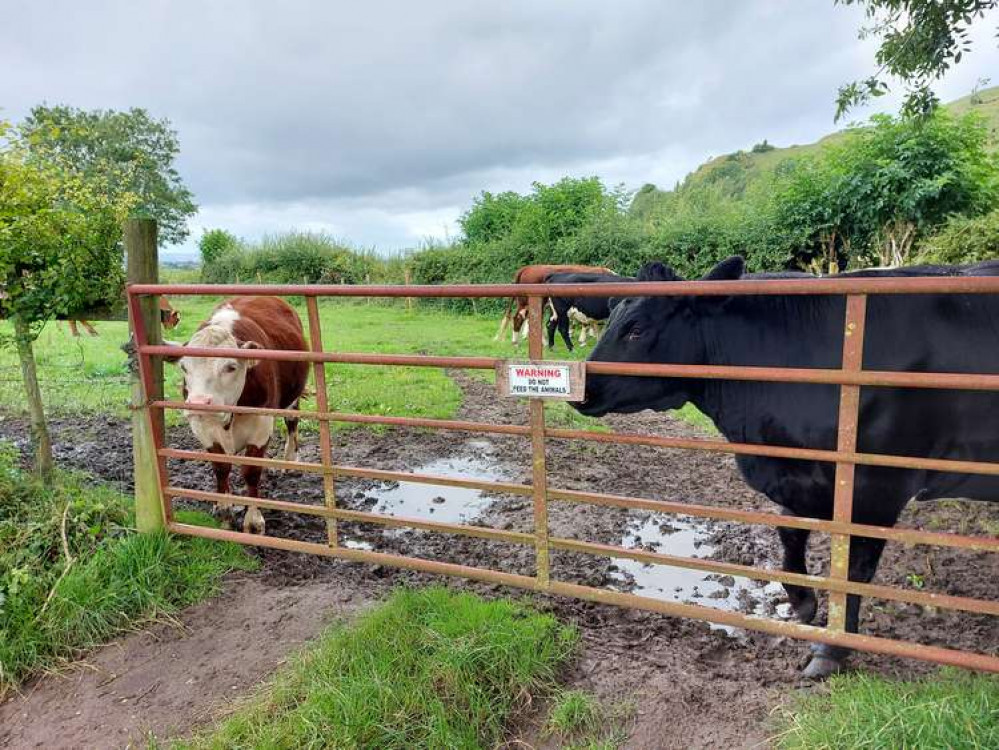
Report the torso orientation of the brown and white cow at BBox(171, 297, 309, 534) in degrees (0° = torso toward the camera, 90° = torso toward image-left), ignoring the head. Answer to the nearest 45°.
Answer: approximately 45°

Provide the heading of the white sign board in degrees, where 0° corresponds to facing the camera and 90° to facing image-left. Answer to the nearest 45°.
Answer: approximately 0°

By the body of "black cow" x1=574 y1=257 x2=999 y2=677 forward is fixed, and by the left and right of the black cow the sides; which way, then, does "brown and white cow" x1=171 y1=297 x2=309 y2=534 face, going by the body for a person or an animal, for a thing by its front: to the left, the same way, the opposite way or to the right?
to the left

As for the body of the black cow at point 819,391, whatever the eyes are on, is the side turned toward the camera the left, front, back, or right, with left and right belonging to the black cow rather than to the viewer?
left

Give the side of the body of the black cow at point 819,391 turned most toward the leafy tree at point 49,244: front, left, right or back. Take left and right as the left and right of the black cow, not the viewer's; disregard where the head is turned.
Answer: front

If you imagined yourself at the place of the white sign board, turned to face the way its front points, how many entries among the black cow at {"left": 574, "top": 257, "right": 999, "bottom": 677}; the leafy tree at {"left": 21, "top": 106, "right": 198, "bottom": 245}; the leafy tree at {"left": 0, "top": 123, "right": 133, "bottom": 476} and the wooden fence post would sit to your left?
1

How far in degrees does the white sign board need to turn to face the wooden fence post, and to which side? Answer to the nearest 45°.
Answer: approximately 90° to its right

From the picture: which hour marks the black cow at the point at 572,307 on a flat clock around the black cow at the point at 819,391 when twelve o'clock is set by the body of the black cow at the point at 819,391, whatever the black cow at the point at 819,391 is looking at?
the black cow at the point at 572,307 is roughly at 2 o'clock from the black cow at the point at 819,391.

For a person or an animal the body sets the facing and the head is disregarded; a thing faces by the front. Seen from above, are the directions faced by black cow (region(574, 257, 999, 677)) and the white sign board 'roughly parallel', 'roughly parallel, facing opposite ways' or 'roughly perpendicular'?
roughly perpendicular

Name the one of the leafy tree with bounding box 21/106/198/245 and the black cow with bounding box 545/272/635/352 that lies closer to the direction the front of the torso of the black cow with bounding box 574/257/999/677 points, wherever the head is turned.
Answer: the leafy tree

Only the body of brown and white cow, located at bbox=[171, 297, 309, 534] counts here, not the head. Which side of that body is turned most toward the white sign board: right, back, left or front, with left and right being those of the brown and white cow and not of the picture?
left

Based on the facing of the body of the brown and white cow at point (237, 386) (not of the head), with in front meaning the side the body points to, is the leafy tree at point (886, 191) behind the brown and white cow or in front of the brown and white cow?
behind

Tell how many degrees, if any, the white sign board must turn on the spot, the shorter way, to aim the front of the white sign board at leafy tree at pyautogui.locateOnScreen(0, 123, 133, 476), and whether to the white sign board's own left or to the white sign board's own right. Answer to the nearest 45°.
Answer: approximately 90° to the white sign board's own right
